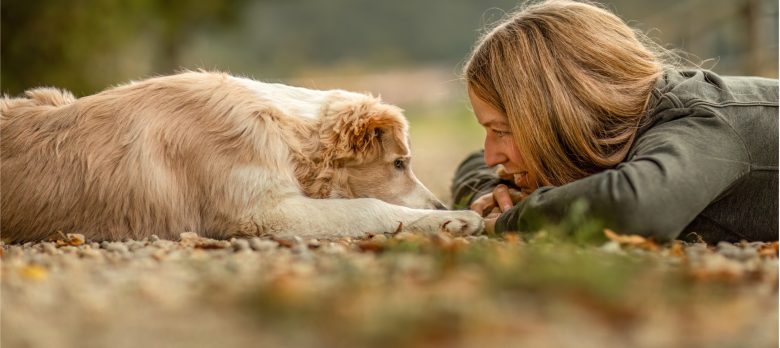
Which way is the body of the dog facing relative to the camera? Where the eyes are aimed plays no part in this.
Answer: to the viewer's right

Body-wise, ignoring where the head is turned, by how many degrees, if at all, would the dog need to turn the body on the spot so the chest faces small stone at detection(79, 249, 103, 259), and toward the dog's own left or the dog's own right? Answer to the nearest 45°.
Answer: approximately 135° to the dog's own right

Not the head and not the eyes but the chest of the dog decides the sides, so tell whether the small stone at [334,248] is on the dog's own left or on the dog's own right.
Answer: on the dog's own right

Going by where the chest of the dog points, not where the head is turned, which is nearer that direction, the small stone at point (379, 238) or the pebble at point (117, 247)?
the small stone

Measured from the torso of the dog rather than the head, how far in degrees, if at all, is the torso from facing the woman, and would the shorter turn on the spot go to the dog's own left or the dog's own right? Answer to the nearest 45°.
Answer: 0° — it already faces them

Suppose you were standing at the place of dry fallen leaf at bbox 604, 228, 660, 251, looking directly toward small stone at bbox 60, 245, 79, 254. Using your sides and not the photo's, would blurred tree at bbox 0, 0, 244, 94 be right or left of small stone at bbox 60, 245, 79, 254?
right

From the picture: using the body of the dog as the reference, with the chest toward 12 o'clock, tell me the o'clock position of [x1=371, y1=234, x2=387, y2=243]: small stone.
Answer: The small stone is roughly at 1 o'clock from the dog.

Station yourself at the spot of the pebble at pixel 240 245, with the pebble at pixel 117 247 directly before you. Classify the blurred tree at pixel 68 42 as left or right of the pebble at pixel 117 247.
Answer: right

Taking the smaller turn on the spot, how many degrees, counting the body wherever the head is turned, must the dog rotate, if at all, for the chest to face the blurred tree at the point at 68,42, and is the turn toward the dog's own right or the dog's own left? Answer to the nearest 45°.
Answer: approximately 90° to the dog's own left

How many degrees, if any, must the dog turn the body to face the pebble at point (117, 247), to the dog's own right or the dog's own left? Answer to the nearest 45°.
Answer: approximately 135° to the dog's own right
